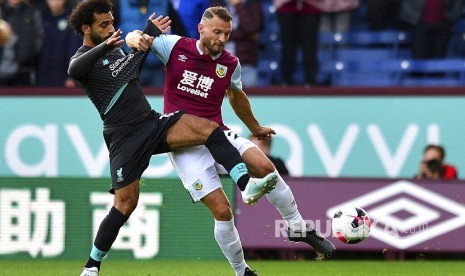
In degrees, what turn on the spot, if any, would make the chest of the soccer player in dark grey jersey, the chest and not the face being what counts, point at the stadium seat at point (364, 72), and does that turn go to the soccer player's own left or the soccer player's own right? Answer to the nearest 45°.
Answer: approximately 90° to the soccer player's own left

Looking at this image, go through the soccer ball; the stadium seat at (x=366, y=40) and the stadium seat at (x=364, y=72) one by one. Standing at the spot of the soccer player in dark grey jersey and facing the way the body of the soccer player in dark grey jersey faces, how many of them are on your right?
0

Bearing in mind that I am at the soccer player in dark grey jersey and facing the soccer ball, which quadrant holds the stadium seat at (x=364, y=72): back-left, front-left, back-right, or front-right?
front-left

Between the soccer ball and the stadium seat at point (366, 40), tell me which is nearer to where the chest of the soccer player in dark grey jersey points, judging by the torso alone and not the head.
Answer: the soccer ball

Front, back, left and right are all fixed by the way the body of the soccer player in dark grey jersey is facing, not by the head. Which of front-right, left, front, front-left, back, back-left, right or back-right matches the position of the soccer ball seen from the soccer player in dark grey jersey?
front-left

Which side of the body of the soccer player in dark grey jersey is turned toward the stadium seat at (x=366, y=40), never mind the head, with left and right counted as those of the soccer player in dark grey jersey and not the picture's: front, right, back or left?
left

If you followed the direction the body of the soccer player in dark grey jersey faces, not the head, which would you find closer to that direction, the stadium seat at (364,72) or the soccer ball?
the soccer ball

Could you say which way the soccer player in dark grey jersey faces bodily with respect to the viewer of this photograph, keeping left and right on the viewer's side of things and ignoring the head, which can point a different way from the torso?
facing the viewer and to the right of the viewer
